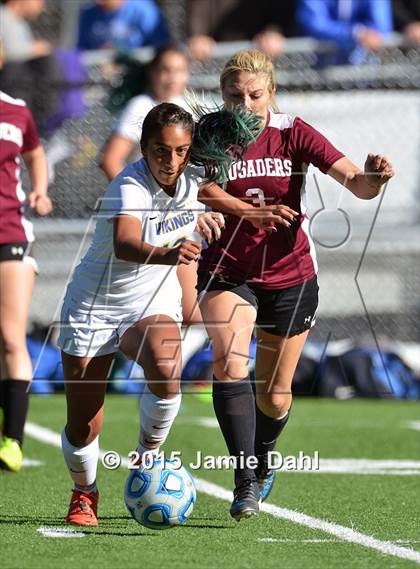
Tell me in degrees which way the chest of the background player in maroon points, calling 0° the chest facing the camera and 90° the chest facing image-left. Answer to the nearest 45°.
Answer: approximately 0°

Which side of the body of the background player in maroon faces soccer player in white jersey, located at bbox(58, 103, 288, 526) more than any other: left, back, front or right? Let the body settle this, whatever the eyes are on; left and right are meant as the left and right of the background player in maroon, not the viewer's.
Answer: front

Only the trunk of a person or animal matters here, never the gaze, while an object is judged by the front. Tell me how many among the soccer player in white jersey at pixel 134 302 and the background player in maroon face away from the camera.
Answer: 0

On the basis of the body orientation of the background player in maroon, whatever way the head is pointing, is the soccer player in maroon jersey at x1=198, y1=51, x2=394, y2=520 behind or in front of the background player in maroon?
in front

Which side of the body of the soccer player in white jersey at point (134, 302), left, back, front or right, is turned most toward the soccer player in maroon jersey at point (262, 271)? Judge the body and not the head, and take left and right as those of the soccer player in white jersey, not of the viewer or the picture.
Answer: left

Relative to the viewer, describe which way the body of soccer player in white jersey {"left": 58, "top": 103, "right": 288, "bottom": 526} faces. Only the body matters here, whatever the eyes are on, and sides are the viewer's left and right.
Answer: facing the viewer and to the right of the viewer

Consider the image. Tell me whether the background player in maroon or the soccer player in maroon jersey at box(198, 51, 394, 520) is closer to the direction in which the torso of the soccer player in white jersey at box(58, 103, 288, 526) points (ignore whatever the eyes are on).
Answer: the soccer player in maroon jersey
